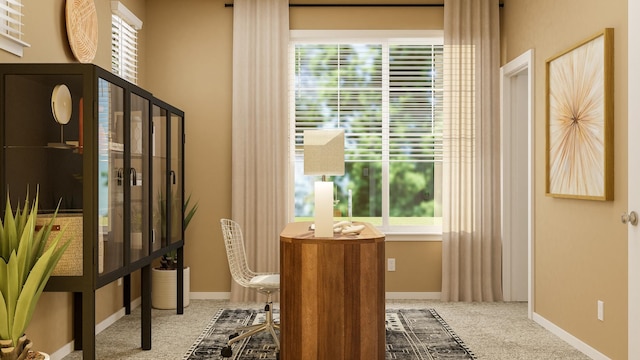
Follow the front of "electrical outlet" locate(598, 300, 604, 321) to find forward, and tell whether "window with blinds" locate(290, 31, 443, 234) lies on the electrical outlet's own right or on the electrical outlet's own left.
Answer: on the electrical outlet's own right

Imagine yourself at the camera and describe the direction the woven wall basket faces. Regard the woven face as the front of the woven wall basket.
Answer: facing the viewer and to the right of the viewer

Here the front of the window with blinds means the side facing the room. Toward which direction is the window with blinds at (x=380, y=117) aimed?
toward the camera

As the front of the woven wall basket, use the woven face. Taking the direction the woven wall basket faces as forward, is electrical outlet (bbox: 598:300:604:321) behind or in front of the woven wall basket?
in front

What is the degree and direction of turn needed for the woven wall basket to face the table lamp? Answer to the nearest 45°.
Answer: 0° — it already faces it

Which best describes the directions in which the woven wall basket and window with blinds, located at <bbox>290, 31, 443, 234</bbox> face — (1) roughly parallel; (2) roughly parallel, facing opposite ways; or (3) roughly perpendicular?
roughly perpendicular

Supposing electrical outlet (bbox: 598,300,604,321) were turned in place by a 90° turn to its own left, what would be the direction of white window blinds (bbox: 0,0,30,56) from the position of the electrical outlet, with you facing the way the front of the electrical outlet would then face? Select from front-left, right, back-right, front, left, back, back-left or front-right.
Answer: right

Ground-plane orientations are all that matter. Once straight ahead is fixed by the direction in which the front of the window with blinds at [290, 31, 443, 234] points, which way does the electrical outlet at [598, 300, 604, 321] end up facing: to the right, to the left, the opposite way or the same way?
to the right

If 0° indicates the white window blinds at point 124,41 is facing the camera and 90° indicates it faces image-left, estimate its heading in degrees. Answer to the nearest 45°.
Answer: approximately 315°

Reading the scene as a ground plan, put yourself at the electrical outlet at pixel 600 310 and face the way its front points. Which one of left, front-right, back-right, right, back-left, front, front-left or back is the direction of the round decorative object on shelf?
front

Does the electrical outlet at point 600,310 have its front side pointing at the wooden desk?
yes

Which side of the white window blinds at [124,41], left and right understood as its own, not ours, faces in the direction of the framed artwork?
front

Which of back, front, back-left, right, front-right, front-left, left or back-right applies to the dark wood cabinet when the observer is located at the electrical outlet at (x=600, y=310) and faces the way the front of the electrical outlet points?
front

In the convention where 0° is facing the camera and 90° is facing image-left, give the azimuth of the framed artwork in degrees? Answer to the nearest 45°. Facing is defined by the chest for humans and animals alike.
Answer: approximately 45°

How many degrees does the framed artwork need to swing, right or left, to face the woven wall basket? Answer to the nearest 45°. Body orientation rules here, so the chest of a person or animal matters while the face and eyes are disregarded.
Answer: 0° — it already faces it

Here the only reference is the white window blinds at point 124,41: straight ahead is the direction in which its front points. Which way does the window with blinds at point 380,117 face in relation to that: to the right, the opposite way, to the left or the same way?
to the right

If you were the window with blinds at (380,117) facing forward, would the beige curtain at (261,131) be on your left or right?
on your right

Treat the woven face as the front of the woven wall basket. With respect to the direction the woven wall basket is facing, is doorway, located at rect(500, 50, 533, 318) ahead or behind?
ahead
